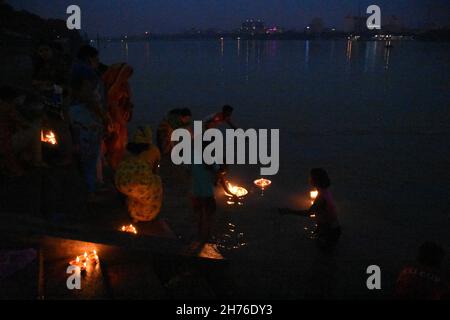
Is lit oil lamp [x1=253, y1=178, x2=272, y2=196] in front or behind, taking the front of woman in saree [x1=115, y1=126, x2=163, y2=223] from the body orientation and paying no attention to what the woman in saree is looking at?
in front

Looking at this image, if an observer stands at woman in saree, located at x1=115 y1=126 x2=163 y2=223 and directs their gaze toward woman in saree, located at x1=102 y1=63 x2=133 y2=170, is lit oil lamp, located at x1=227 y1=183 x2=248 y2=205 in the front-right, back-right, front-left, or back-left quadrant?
front-right

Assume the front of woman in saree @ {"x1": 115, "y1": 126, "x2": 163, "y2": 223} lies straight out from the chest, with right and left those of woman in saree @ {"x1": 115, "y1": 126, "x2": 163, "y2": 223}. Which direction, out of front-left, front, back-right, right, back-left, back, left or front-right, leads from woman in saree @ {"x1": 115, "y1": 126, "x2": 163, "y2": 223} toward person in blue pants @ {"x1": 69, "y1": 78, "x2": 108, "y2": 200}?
left

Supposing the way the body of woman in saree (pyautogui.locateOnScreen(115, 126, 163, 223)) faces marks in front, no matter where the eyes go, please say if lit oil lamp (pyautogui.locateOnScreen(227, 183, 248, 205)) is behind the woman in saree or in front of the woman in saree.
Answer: in front

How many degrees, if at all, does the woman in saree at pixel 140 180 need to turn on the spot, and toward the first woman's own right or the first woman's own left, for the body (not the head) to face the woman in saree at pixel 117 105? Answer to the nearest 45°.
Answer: approximately 45° to the first woman's own left

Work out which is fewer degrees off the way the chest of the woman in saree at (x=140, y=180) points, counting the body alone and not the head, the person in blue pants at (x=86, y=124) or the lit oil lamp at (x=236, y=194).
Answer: the lit oil lamp

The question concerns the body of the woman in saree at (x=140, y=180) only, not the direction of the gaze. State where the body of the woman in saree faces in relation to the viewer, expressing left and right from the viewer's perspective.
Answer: facing away from the viewer and to the right of the viewer

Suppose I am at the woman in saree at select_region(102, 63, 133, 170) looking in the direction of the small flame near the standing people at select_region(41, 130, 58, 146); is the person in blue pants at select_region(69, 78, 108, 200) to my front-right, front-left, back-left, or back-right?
front-left

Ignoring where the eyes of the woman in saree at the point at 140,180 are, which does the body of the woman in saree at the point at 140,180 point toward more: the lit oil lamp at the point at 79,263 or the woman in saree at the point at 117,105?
the woman in saree

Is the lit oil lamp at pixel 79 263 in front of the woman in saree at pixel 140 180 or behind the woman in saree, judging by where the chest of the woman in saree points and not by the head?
behind
